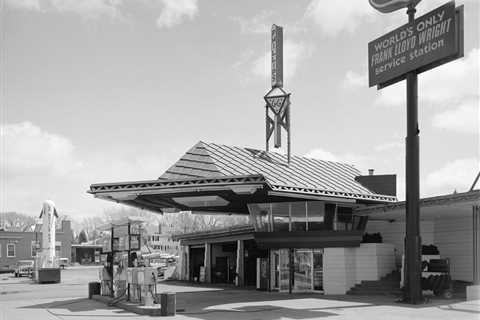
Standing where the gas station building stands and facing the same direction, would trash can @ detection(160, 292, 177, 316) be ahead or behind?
ahead

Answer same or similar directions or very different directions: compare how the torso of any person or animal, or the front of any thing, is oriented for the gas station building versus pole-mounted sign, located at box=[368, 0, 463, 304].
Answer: same or similar directions

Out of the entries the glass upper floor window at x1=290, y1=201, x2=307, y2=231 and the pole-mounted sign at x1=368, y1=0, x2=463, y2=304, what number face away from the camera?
0

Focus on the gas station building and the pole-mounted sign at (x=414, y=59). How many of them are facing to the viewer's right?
0

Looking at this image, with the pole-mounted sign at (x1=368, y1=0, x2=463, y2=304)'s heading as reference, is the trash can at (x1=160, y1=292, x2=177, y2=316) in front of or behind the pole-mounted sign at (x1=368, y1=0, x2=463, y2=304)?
in front

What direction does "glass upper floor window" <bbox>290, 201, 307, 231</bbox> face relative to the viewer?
toward the camera

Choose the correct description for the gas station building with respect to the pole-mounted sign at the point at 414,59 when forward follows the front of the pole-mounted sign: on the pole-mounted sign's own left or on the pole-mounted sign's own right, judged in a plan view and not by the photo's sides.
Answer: on the pole-mounted sign's own right

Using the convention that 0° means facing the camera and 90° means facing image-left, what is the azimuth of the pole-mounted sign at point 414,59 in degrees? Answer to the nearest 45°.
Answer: approximately 45°
